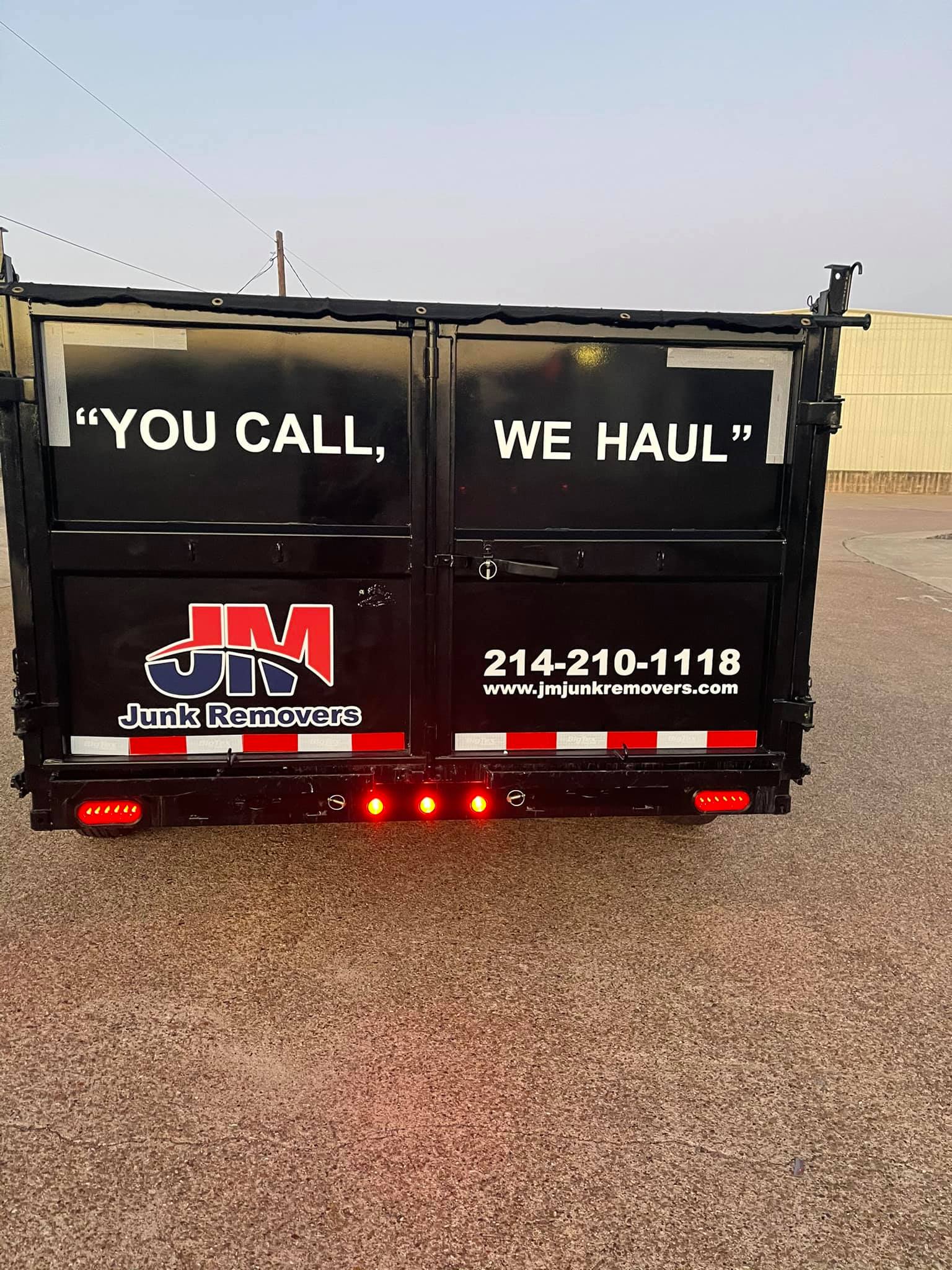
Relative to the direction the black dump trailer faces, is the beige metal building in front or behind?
in front

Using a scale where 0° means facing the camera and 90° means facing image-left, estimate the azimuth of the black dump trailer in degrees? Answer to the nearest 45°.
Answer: approximately 180°
